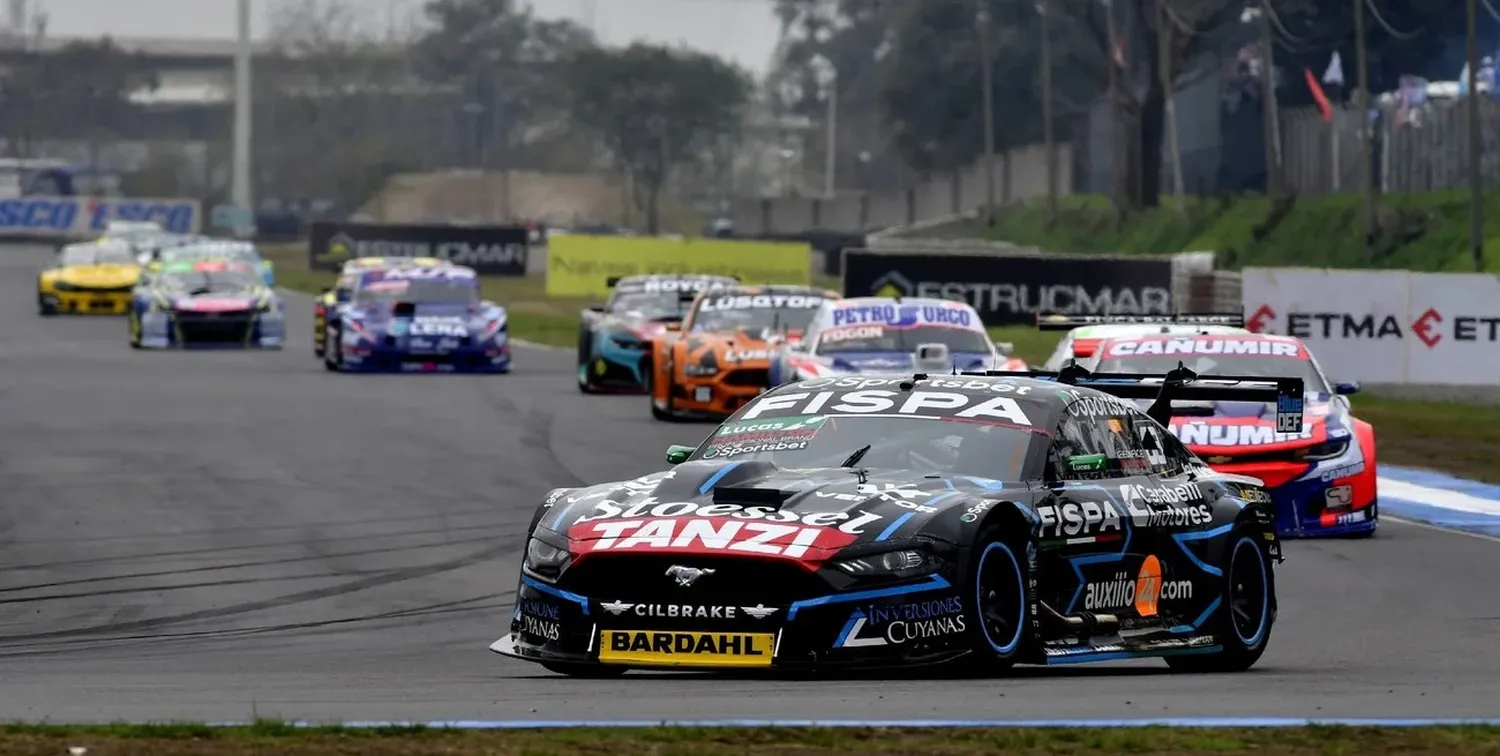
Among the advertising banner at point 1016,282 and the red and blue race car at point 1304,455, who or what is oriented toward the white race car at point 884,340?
the advertising banner

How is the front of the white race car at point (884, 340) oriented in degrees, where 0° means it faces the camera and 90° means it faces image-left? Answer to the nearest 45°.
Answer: approximately 0°

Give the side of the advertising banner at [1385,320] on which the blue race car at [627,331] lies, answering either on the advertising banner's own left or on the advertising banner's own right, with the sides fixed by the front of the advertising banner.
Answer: on the advertising banner's own right

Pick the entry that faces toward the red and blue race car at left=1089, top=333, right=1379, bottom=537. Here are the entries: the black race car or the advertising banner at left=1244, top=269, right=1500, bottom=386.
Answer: the advertising banner

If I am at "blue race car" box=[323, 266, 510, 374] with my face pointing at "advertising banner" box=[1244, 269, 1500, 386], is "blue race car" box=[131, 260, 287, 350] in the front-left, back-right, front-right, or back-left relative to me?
back-left

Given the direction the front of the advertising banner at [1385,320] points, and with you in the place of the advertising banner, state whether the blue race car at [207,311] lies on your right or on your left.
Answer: on your right

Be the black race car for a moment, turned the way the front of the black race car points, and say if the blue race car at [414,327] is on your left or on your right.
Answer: on your right

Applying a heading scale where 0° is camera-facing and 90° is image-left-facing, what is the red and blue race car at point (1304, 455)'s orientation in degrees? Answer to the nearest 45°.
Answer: approximately 0°

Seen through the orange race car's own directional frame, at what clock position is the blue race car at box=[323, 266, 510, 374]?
The blue race car is roughly at 5 o'clock from the orange race car.

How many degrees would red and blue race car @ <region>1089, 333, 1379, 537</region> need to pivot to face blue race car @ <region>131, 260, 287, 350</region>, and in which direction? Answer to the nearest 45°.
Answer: approximately 135° to its right
